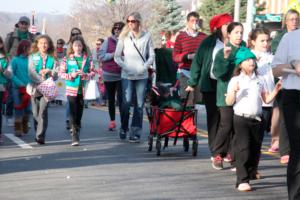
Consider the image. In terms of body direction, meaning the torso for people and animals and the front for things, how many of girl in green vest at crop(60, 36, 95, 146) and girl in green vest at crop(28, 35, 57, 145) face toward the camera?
2

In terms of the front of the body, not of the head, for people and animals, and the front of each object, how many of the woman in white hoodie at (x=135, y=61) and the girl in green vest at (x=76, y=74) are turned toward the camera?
2

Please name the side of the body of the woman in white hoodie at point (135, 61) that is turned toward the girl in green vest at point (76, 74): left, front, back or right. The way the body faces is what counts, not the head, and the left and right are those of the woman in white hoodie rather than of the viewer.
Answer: right

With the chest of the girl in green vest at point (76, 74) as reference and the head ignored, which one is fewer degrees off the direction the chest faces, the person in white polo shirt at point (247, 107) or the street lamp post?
the person in white polo shirt

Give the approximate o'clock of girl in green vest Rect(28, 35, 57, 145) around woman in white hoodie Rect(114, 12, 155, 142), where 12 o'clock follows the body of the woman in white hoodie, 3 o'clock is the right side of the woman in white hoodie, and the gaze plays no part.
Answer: The girl in green vest is roughly at 3 o'clock from the woman in white hoodie.
